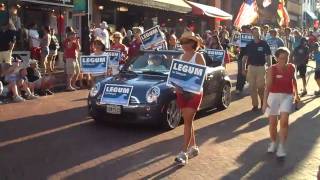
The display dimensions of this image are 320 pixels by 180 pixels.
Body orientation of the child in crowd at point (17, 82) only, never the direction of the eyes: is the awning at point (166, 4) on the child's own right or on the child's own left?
on the child's own left

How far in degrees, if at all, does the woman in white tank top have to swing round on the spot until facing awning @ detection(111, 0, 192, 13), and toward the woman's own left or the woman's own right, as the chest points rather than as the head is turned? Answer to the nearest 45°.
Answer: approximately 135° to the woman's own right

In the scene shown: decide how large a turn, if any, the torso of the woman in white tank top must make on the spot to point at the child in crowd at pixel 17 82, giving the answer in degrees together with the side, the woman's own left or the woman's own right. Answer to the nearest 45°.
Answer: approximately 90° to the woman's own right

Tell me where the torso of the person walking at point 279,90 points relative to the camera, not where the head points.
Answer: toward the camera

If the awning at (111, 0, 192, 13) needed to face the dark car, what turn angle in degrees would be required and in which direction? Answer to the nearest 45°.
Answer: approximately 45° to its right

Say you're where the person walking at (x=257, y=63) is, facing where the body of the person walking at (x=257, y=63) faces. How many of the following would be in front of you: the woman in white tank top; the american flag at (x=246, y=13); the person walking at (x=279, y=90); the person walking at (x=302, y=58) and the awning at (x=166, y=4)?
2

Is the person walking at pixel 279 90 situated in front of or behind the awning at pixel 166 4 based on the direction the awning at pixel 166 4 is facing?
in front

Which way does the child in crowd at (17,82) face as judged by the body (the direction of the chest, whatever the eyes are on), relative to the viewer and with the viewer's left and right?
facing the viewer and to the right of the viewer

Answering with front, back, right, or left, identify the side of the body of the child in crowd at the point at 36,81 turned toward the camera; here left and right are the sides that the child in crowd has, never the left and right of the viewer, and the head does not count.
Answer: right

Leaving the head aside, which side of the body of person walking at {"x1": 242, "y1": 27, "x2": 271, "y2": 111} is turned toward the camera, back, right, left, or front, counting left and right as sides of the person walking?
front

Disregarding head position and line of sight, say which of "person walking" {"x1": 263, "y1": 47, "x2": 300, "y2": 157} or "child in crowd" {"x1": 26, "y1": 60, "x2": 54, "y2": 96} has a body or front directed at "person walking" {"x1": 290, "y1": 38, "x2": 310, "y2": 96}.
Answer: the child in crowd

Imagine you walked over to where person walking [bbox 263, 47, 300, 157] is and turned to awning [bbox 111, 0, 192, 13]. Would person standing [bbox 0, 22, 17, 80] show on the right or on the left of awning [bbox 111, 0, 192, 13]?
left

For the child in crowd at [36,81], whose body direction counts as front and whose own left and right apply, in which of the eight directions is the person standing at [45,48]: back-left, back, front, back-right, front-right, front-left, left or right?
left
